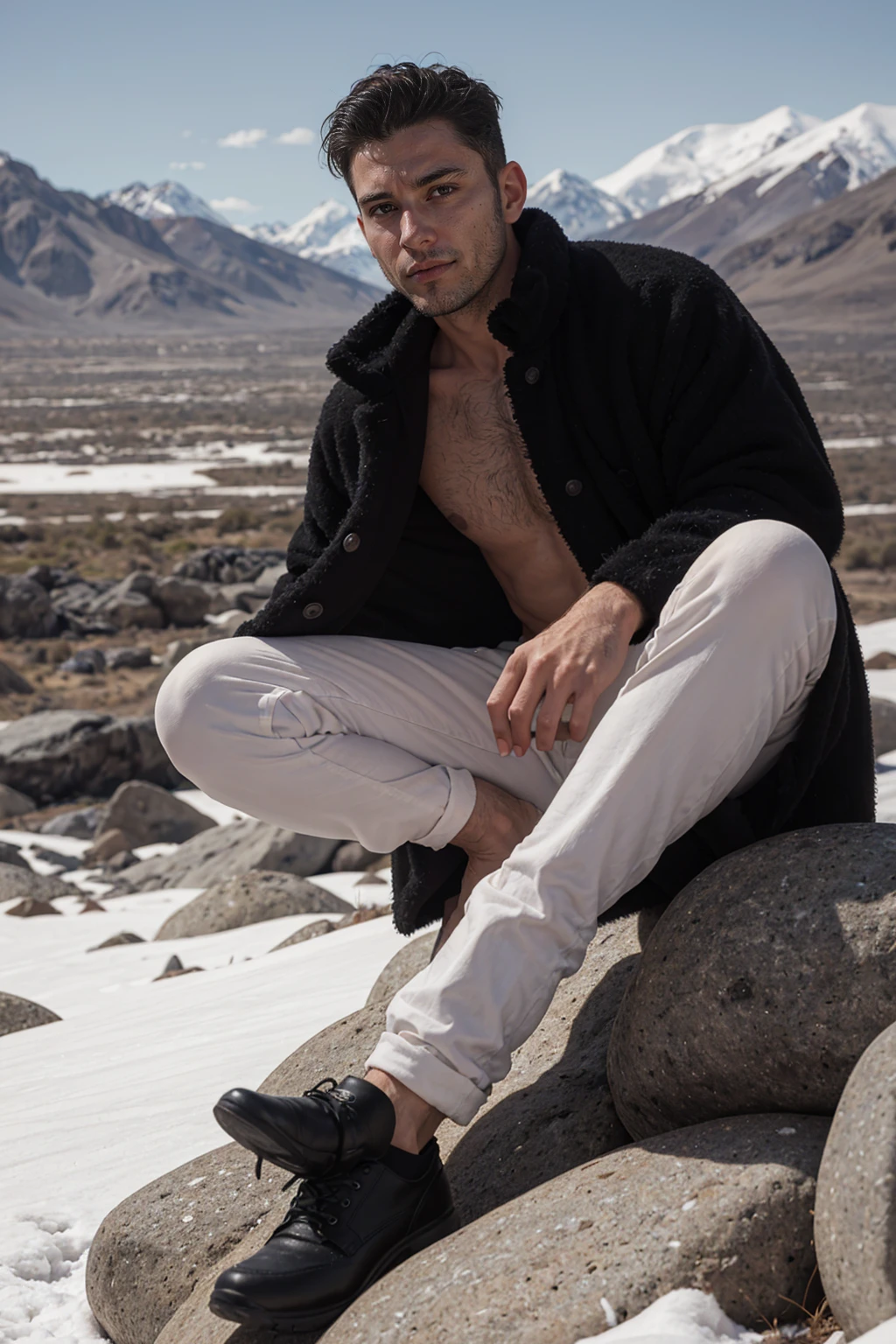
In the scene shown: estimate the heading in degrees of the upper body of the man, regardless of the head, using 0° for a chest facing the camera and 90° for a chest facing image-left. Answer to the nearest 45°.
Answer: approximately 45°

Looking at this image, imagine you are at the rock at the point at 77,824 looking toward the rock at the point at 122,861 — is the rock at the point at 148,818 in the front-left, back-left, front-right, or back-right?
front-left

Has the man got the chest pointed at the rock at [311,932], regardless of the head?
no

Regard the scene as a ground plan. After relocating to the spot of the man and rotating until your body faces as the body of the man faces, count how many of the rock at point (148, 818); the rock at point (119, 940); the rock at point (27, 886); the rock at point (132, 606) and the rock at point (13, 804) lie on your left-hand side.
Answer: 0

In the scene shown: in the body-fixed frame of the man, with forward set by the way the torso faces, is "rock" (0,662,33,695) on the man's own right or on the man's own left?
on the man's own right

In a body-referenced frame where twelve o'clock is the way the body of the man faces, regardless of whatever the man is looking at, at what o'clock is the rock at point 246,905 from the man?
The rock is roughly at 4 o'clock from the man.

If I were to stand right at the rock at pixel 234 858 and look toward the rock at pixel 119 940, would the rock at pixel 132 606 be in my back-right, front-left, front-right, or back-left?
back-right

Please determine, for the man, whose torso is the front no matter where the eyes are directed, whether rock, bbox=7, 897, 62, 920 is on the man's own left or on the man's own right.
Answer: on the man's own right

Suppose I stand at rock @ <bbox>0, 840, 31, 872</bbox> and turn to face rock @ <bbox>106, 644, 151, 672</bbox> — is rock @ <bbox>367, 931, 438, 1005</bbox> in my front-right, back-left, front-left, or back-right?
back-right

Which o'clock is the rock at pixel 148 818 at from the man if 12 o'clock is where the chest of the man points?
The rock is roughly at 4 o'clock from the man.

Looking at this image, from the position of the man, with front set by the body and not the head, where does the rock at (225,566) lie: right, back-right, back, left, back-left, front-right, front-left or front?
back-right

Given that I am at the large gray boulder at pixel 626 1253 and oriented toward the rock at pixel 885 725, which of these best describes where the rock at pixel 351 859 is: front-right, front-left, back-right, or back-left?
front-left

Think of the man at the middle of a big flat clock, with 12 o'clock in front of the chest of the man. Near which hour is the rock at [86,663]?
The rock is roughly at 4 o'clock from the man.

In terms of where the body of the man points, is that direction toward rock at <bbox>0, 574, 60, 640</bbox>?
no

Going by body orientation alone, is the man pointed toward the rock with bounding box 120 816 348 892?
no

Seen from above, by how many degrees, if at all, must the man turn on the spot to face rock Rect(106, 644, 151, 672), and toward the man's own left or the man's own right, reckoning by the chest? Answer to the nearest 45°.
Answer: approximately 135° to the man's own right

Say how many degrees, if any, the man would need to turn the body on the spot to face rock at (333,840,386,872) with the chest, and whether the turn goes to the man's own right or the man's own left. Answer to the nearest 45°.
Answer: approximately 135° to the man's own right
